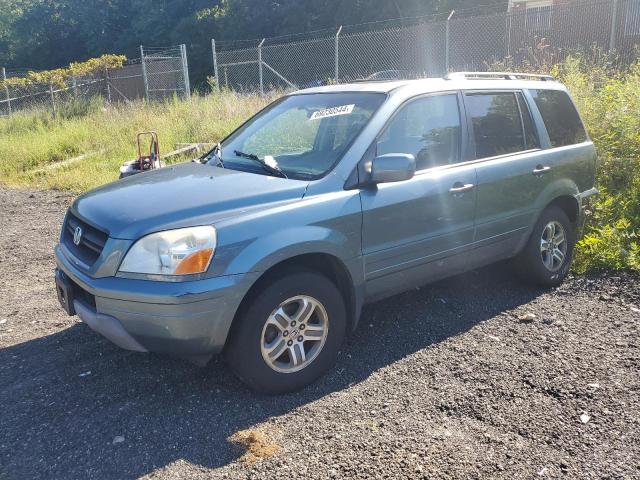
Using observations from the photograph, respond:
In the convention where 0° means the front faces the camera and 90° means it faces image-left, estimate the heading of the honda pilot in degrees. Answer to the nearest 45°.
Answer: approximately 45°

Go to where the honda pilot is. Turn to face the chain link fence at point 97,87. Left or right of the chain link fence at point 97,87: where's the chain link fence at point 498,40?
right

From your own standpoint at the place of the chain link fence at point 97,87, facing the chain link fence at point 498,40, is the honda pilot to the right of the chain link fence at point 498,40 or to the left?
right

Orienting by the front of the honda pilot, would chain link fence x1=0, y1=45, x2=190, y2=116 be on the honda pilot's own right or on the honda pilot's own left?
on the honda pilot's own right

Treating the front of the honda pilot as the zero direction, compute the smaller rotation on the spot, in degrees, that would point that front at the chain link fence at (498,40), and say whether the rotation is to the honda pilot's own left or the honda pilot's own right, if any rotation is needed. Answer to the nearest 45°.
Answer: approximately 135° to the honda pilot's own right
